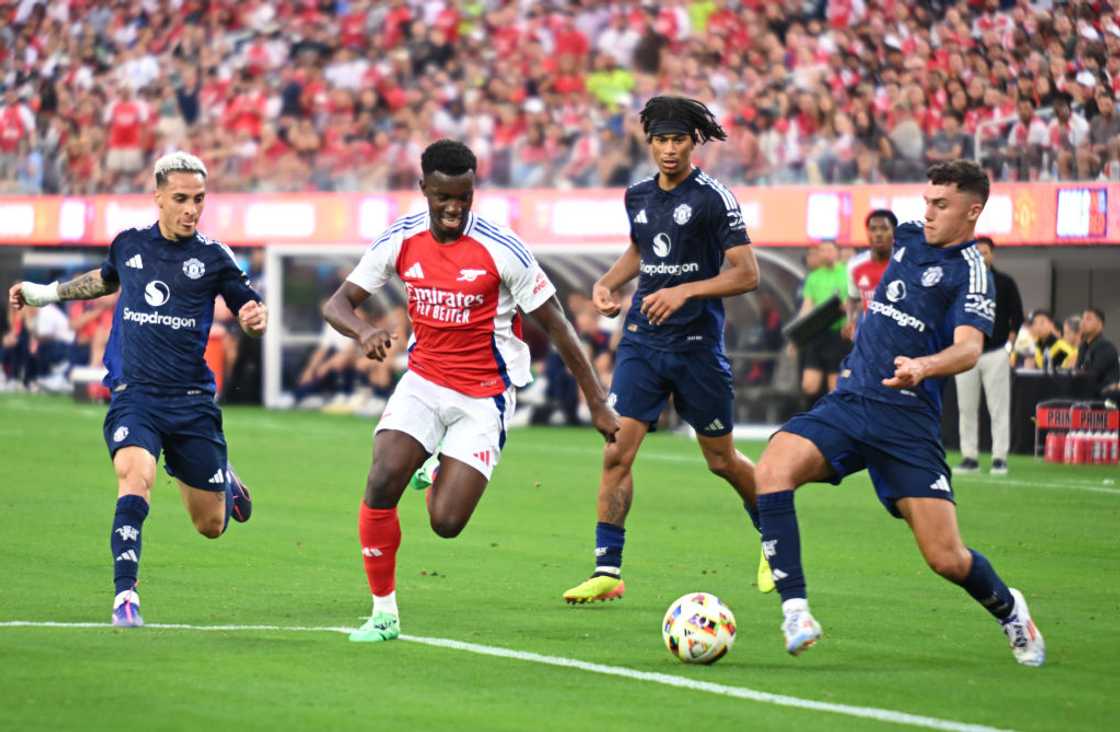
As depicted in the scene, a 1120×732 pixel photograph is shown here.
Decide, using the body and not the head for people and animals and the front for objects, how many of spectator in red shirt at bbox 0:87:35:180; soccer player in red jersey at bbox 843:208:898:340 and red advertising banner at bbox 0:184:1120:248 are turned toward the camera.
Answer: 3

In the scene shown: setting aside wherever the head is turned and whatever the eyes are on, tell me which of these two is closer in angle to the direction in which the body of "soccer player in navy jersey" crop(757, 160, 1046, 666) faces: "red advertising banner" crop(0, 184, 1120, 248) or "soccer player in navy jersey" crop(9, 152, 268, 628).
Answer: the soccer player in navy jersey

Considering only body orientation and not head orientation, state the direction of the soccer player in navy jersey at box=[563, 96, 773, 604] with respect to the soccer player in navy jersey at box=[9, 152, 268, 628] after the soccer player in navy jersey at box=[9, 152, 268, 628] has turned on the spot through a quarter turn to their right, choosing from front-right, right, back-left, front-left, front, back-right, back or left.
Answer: back

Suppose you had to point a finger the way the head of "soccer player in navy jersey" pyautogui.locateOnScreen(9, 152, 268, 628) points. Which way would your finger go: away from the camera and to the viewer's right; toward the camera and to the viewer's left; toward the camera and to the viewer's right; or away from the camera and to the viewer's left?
toward the camera and to the viewer's right

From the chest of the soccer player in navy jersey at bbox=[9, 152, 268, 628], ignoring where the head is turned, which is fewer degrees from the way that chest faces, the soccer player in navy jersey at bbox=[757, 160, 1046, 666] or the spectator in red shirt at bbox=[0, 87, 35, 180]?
the soccer player in navy jersey

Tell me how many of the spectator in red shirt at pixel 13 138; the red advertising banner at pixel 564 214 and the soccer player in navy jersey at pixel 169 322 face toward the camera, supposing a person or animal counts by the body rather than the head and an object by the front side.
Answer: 3

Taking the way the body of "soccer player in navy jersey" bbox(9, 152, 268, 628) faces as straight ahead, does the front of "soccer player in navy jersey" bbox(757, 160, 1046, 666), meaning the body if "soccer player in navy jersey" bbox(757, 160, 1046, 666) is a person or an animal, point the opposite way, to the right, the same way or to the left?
to the right

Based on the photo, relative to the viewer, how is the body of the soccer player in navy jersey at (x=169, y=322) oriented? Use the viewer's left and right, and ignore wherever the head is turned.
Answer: facing the viewer

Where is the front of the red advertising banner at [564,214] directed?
toward the camera

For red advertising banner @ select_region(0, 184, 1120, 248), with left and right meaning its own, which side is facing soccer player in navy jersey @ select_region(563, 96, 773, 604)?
front

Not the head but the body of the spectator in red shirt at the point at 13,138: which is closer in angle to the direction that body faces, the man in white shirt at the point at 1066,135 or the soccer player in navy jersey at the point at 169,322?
the soccer player in navy jersey

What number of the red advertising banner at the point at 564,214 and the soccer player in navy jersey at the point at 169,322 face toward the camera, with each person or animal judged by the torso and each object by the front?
2

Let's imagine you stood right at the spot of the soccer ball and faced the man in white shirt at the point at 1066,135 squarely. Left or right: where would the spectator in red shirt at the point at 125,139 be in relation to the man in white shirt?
left
